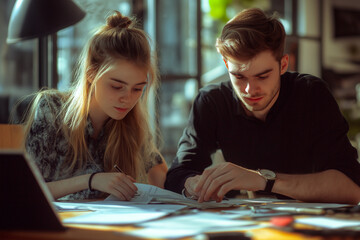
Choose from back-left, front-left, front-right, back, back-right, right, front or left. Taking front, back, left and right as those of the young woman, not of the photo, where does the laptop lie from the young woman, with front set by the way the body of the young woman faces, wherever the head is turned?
front-right

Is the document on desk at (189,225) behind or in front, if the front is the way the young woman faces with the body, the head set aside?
in front

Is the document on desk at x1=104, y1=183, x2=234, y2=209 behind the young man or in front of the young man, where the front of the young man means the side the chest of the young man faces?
in front

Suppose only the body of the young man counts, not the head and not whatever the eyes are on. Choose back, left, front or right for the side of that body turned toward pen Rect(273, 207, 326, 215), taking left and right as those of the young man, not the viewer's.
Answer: front

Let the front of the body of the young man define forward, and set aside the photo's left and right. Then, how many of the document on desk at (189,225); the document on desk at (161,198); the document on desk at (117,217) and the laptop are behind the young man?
0

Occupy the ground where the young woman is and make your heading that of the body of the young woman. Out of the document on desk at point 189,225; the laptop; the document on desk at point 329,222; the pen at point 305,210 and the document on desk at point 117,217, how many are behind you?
0

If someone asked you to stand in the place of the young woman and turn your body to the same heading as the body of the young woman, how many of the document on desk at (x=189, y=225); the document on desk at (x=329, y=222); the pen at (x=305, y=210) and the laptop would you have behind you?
0

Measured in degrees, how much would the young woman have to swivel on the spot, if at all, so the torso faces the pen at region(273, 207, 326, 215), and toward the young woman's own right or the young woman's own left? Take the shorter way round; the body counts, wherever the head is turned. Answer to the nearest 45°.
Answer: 0° — they already face it

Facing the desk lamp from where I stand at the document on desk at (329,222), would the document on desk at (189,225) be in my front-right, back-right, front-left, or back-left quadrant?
front-left

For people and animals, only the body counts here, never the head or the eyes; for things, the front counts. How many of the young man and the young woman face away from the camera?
0

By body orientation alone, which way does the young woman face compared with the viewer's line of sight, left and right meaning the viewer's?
facing the viewer and to the right of the viewer

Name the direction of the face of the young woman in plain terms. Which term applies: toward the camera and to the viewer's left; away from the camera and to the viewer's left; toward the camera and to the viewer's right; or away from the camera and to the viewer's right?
toward the camera and to the viewer's right

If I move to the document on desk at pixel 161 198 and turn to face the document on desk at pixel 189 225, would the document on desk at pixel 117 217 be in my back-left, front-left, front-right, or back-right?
front-right

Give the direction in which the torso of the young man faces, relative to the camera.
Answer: toward the camera

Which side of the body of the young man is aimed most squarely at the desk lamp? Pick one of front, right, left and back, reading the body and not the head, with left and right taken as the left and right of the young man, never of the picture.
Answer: right
